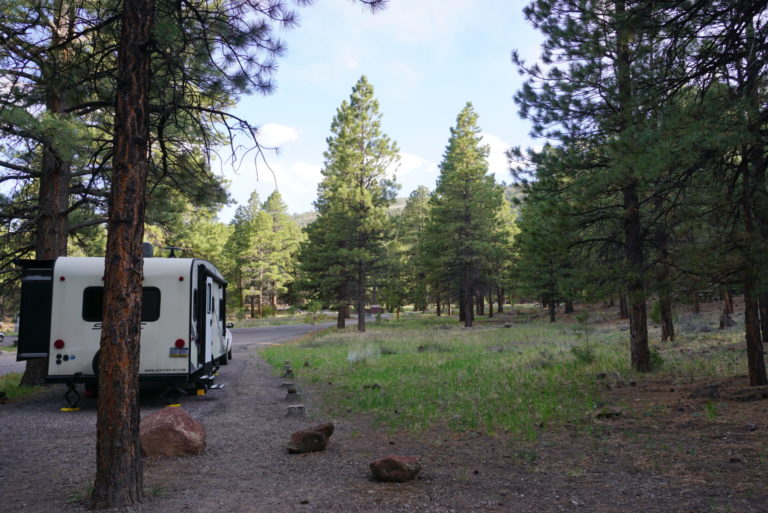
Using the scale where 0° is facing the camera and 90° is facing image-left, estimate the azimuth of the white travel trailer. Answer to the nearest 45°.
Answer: approximately 180°

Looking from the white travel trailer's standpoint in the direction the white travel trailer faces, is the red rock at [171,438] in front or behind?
behind

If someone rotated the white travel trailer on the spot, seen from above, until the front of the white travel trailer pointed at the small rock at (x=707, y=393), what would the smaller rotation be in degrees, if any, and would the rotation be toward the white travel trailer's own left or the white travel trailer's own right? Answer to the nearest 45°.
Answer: approximately 135° to the white travel trailer's own right

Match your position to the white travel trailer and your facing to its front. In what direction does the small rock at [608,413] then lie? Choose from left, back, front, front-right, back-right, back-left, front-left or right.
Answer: back-right

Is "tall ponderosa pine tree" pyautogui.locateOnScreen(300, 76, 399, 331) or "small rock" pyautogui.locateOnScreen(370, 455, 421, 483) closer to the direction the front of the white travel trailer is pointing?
the tall ponderosa pine tree

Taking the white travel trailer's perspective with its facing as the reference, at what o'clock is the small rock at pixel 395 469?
The small rock is roughly at 5 o'clock from the white travel trailer.

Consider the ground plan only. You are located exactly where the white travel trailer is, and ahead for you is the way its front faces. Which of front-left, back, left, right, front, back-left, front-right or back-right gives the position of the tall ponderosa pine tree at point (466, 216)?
front-right

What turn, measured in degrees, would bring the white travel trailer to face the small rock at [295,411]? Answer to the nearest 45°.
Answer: approximately 135° to its right

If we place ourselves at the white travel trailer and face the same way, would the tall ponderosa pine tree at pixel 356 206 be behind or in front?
in front

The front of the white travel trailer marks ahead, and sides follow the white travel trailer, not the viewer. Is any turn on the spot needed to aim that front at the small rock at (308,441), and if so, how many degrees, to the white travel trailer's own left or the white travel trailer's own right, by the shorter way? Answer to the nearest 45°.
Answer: approximately 135° to the white travel trailer's own right
